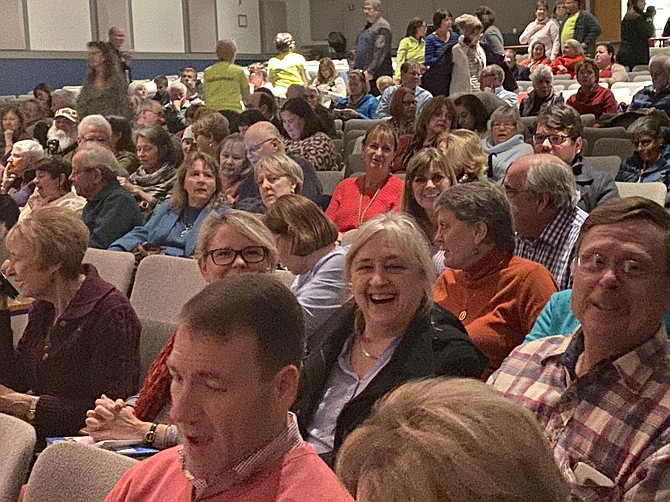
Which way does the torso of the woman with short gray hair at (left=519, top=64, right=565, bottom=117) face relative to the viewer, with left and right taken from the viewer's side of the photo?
facing the viewer

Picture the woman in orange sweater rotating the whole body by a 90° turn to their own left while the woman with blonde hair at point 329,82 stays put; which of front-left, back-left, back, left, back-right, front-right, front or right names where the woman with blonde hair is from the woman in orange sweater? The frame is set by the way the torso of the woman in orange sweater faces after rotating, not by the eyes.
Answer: back-left

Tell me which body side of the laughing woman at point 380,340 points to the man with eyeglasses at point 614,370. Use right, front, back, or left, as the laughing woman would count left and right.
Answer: left

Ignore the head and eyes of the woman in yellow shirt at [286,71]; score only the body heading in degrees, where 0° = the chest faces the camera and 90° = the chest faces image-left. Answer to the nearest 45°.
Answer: approximately 180°

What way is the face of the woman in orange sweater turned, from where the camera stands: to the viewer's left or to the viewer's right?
to the viewer's left

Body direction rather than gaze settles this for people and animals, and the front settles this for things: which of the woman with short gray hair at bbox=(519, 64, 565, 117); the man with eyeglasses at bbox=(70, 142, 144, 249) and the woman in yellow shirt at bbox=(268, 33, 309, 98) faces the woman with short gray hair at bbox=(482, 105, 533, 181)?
the woman with short gray hair at bbox=(519, 64, 565, 117)

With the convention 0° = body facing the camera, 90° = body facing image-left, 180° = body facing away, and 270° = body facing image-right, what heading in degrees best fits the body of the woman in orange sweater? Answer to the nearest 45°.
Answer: approximately 45°

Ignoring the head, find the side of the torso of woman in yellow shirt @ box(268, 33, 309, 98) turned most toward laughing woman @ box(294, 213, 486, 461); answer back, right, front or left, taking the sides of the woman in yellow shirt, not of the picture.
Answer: back

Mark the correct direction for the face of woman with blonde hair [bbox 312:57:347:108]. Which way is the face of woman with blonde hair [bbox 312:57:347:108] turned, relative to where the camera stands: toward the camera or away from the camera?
toward the camera

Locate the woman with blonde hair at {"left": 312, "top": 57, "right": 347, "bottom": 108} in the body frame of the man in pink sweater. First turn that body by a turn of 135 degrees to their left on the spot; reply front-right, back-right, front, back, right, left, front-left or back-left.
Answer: left

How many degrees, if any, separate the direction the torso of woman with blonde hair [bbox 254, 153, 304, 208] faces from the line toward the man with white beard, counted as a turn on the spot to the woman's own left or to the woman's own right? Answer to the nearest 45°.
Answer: approximately 90° to the woman's own right

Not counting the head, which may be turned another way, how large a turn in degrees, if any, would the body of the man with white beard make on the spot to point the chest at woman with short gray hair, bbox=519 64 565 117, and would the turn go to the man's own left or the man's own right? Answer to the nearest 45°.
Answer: approximately 135° to the man's own left

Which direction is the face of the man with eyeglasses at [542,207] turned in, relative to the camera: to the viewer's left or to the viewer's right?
to the viewer's left

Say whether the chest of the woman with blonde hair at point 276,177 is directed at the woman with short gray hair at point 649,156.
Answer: no

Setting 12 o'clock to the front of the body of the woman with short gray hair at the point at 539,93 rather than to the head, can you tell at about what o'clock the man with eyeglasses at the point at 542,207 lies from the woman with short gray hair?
The man with eyeglasses is roughly at 12 o'clock from the woman with short gray hair.

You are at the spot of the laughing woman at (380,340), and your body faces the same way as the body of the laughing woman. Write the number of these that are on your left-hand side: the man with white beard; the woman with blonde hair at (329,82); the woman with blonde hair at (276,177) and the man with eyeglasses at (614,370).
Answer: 1

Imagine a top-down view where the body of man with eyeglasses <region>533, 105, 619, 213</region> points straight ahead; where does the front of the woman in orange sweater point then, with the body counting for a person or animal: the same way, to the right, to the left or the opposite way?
the same way

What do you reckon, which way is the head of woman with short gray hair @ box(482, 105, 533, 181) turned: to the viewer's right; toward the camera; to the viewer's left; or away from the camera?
toward the camera
